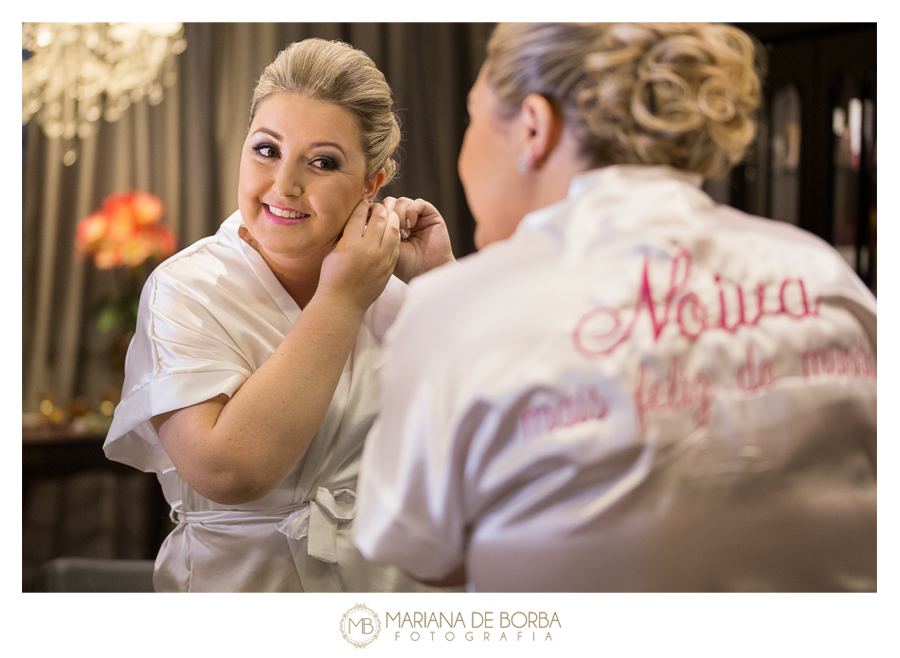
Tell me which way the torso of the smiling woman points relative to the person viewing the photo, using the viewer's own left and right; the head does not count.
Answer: facing the viewer and to the right of the viewer

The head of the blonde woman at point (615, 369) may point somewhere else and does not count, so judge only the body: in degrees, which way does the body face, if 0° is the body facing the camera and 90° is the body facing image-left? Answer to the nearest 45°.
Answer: approximately 135°

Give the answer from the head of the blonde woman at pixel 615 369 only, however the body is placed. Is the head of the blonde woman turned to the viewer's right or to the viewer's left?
to the viewer's left
